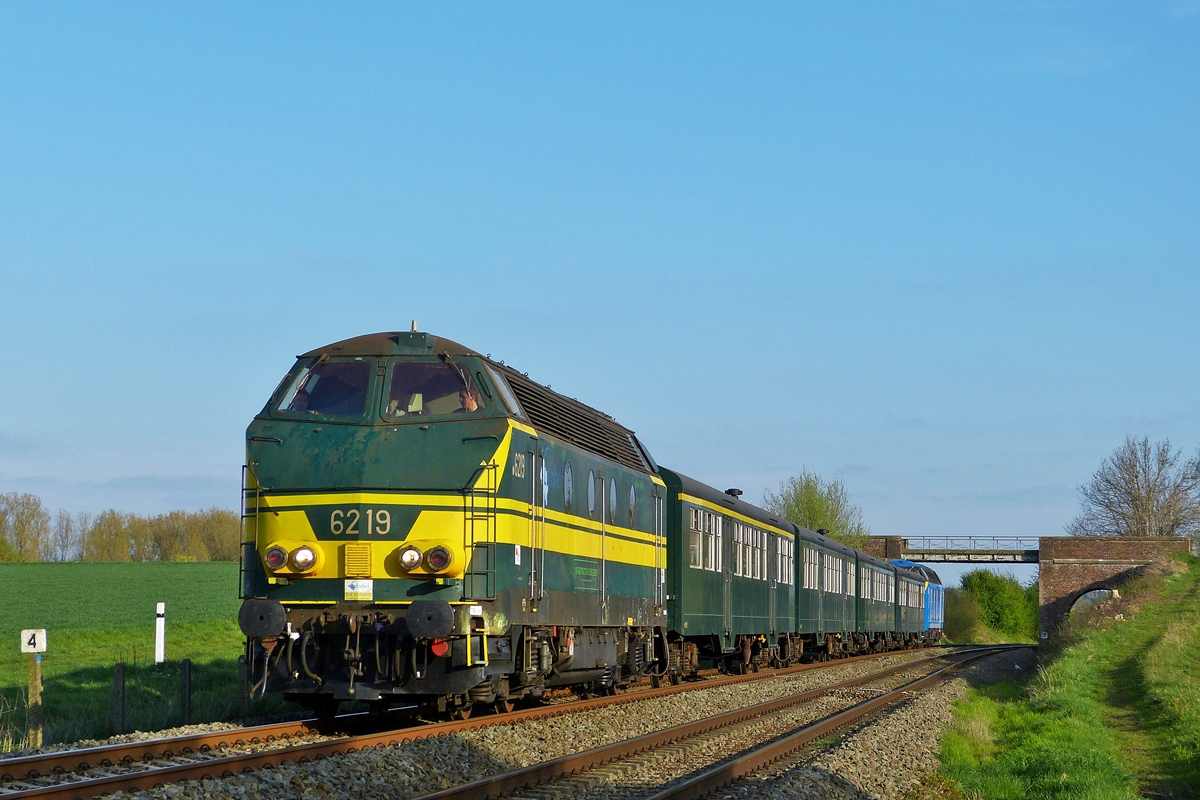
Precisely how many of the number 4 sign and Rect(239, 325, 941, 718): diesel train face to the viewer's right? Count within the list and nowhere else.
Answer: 0

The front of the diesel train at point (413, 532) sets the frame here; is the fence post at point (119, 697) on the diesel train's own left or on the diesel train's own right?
on the diesel train's own right

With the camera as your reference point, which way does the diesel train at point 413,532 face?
facing the viewer and to the left of the viewer

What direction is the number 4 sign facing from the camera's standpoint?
toward the camera
